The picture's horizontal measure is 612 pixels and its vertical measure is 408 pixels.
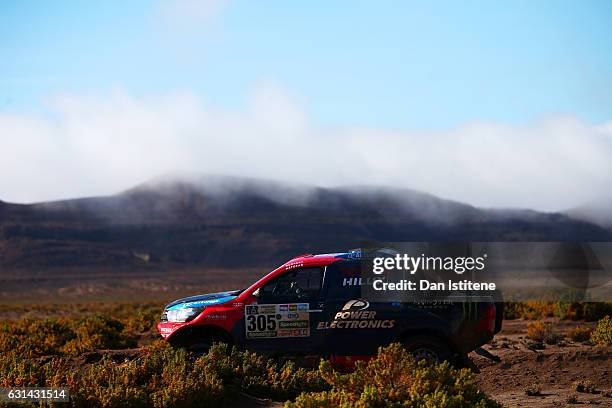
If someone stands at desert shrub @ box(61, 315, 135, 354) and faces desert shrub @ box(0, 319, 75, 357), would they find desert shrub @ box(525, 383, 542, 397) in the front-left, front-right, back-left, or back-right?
back-left

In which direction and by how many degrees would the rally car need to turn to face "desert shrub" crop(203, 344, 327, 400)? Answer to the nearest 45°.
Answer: approximately 45° to its left

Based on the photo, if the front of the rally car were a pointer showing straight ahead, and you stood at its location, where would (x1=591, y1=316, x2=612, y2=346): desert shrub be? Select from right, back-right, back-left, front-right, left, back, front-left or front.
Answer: back-right

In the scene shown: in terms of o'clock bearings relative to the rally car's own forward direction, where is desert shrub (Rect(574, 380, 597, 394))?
The desert shrub is roughly at 8 o'clock from the rally car.

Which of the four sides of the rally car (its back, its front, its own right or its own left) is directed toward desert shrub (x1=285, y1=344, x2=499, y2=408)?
left

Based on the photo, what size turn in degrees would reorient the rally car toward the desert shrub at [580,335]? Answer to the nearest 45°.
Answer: approximately 135° to its right

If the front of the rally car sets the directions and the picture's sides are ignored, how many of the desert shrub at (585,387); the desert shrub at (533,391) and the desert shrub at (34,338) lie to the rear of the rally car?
2

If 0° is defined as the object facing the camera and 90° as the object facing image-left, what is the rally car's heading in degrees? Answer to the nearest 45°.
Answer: approximately 90°

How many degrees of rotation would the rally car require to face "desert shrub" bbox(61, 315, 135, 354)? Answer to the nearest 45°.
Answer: approximately 45° to its right

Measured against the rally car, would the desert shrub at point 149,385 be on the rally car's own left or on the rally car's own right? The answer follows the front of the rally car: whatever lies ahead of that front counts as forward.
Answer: on the rally car's own left

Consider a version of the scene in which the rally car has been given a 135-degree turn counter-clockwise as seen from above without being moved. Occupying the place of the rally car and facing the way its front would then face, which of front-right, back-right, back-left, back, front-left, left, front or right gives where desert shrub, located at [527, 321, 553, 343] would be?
left

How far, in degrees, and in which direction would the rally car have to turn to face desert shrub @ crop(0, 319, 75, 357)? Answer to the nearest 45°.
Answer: approximately 45° to its right
